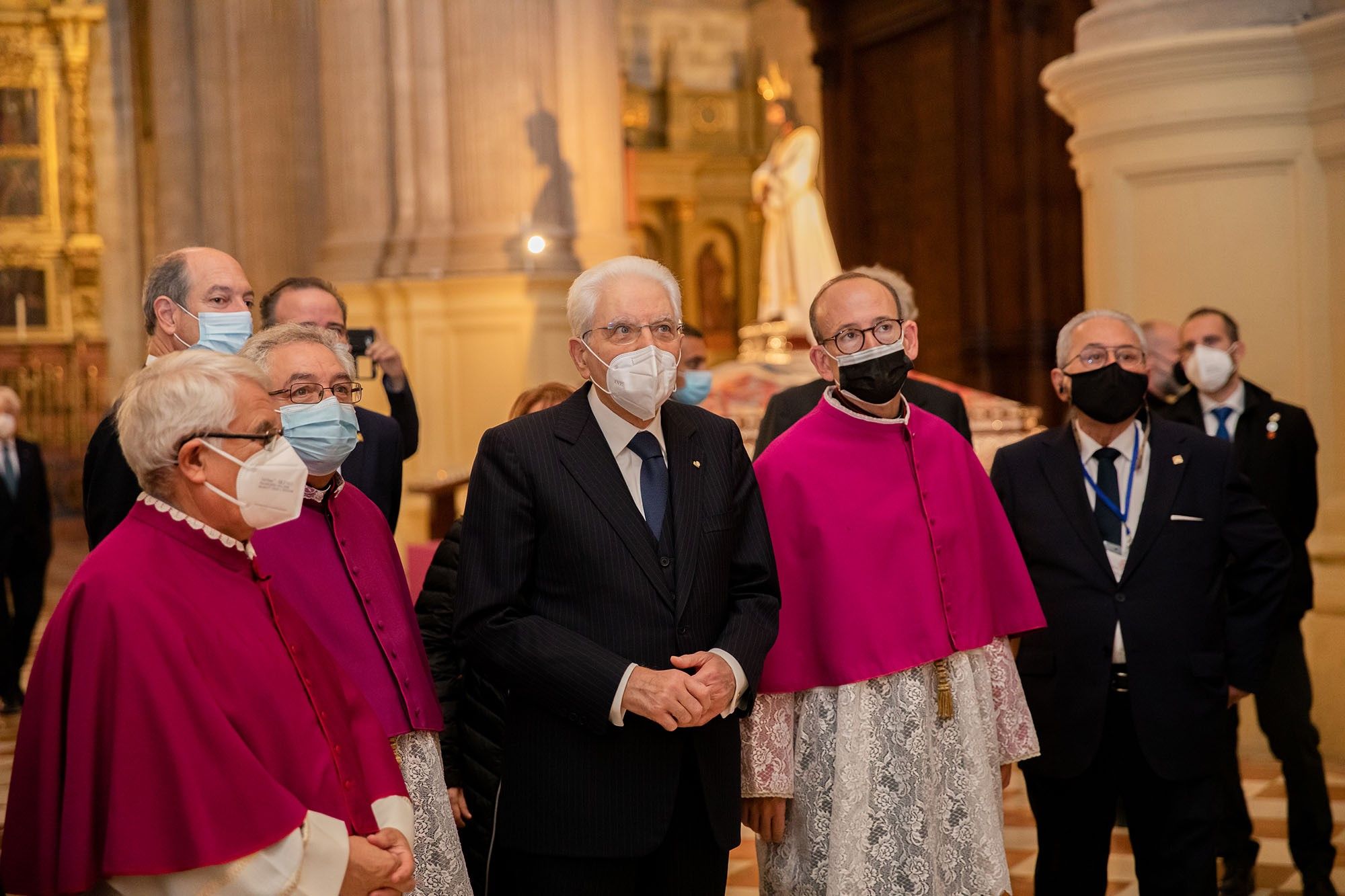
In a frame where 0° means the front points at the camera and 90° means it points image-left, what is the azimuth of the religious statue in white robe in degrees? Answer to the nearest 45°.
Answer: approximately 45°

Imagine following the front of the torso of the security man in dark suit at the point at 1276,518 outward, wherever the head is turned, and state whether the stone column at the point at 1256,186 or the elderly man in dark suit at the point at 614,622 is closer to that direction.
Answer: the elderly man in dark suit

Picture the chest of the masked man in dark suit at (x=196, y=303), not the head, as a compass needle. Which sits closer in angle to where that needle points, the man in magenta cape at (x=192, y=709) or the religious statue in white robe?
the man in magenta cape

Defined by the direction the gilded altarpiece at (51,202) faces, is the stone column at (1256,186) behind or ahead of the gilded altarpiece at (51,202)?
ahead

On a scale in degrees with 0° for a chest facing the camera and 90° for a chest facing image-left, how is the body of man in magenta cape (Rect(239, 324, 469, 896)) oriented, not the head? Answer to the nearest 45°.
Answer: approximately 315°

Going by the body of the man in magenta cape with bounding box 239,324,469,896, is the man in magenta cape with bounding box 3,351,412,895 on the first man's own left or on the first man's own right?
on the first man's own right

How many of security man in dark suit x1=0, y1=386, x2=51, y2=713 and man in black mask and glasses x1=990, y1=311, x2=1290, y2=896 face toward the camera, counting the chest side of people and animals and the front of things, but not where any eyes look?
2

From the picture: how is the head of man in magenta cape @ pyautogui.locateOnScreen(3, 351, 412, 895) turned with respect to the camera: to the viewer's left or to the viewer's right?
to the viewer's right

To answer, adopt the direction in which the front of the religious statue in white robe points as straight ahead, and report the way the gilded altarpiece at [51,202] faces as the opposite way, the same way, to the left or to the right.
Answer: to the left

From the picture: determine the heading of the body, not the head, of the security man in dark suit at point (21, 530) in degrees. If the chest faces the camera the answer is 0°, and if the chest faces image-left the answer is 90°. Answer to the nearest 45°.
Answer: approximately 0°

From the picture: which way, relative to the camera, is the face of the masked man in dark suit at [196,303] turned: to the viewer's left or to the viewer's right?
to the viewer's right
